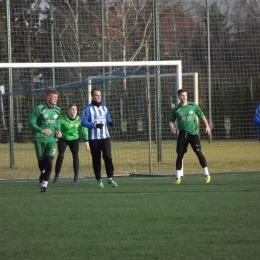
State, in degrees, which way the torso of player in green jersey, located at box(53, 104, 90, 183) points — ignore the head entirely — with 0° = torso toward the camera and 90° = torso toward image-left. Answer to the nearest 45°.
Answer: approximately 0°

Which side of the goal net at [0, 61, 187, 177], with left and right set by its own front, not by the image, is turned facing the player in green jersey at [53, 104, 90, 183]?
front

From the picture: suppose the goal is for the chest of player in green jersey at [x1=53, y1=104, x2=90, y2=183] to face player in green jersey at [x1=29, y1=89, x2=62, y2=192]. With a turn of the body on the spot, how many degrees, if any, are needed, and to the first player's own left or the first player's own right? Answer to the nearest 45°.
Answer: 0° — they already face them

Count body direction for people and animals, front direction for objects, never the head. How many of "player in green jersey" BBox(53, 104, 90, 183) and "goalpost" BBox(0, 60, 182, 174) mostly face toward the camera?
2

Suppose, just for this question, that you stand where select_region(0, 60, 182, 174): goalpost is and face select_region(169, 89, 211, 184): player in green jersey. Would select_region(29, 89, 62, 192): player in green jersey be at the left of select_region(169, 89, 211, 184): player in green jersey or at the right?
right

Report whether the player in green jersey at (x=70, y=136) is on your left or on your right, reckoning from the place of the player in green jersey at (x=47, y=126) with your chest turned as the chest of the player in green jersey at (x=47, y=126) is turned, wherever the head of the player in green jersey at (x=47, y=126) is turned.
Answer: on your left

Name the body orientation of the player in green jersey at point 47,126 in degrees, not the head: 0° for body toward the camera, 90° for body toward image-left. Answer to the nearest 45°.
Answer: approximately 315°

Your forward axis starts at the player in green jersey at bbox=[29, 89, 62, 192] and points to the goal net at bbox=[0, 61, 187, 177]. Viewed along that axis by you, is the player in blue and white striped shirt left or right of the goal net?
right

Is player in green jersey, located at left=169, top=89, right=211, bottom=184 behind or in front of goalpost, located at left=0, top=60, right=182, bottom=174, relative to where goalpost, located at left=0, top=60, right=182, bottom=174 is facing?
in front

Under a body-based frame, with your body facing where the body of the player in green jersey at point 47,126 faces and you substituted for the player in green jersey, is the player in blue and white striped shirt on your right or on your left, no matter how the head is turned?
on your left
